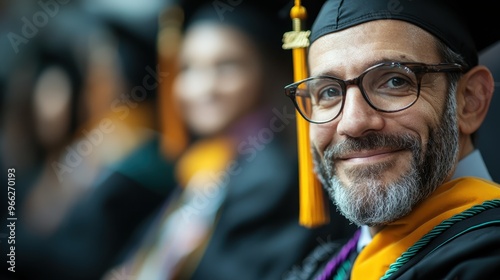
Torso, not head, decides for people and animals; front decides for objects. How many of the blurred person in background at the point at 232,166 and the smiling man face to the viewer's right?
0

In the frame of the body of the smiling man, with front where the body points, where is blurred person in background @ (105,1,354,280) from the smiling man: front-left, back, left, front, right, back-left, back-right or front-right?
right

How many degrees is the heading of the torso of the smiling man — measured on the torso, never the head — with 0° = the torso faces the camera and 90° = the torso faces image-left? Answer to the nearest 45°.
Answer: approximately 45°

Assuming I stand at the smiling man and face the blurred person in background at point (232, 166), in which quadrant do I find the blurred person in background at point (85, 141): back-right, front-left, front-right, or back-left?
front-left

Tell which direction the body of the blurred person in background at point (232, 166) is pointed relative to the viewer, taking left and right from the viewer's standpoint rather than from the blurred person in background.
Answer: facing the viewer and to the left of the viewer

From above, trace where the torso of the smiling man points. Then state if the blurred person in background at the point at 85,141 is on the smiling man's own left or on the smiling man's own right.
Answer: on the smiling man's own right

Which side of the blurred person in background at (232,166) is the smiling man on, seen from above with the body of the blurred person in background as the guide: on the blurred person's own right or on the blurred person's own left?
on the blurred person's own left
